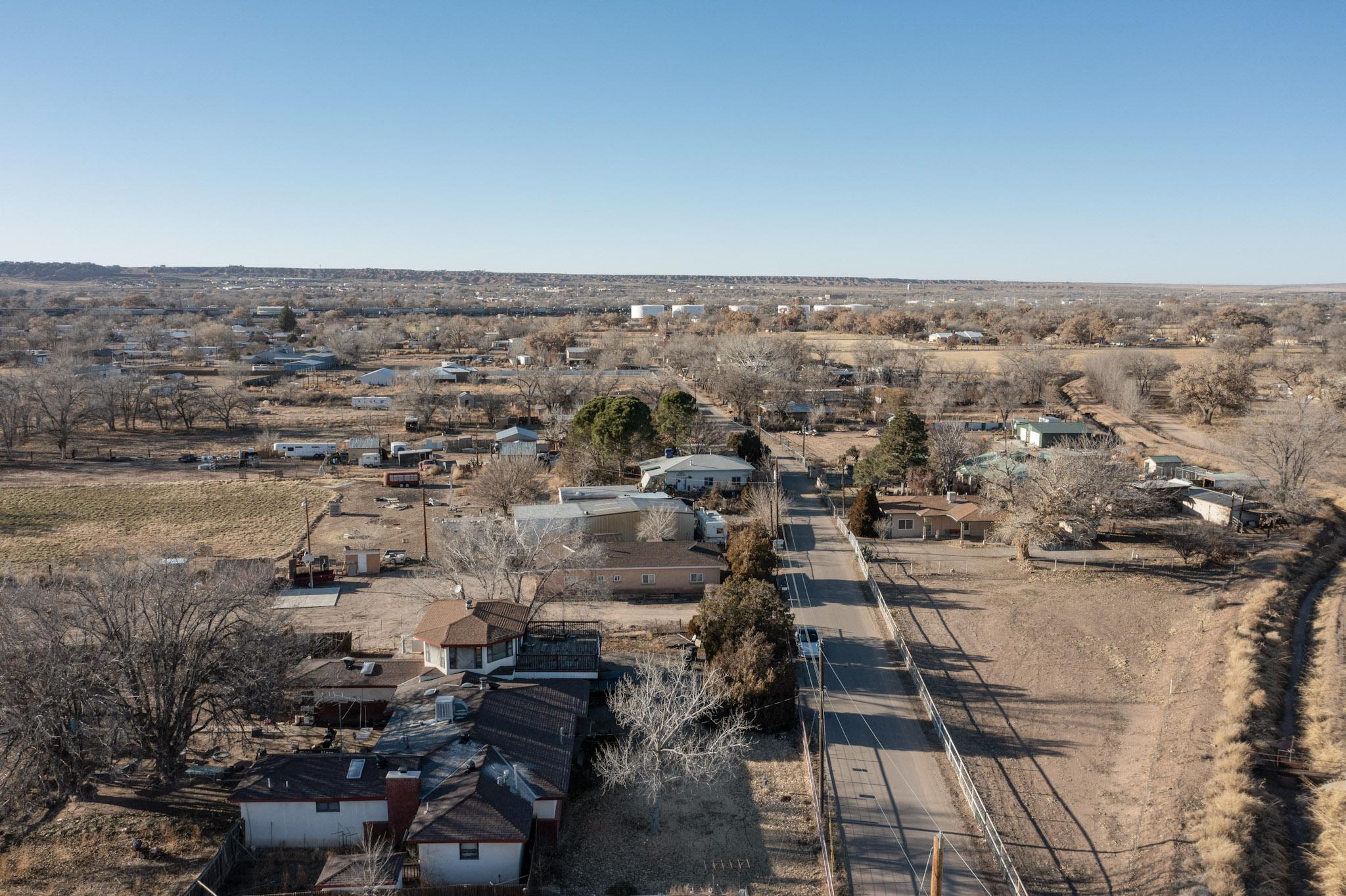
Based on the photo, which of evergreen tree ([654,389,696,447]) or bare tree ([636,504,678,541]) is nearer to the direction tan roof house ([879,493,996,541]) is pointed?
the bare tree

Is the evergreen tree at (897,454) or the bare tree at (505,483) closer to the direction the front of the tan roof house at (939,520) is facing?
the bare tree

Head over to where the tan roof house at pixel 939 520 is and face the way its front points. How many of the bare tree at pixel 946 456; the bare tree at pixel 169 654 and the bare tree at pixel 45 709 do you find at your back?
1

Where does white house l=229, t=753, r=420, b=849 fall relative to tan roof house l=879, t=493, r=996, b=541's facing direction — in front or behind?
in front

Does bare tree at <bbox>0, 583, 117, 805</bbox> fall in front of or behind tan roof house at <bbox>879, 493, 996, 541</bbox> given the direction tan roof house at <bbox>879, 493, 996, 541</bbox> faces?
in front

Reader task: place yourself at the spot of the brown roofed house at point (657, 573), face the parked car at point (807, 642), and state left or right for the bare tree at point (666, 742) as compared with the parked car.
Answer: right

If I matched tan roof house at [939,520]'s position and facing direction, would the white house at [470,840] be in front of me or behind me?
in front

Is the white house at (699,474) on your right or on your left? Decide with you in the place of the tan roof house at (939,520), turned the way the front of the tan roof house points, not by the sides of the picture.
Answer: on your right

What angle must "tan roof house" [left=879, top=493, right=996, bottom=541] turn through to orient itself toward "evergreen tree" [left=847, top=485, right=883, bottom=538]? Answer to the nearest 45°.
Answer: approximately 45° to its right

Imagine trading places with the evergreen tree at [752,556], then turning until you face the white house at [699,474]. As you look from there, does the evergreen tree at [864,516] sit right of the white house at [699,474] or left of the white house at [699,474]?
right

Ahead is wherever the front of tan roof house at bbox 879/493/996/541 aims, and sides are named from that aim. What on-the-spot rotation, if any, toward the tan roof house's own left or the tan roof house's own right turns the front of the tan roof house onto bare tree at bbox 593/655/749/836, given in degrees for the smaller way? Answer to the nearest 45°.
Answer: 0° — it already faces it

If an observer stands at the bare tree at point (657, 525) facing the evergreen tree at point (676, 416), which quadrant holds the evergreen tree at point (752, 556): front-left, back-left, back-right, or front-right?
back-right
